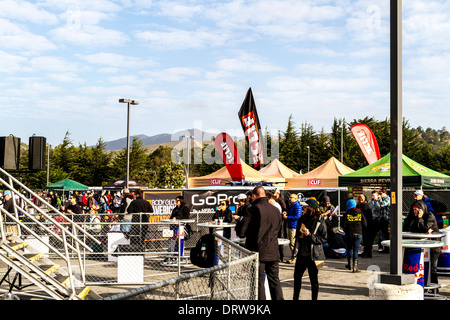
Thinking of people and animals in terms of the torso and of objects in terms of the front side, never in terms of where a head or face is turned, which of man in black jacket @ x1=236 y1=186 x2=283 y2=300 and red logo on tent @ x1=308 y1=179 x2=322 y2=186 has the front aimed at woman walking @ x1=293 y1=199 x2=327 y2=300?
the red logo on tent

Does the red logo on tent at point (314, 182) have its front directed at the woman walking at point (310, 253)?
yes

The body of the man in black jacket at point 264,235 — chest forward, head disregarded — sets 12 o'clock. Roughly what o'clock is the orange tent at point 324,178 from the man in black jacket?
The orange tent is roughly at 2 o'clock from the man in black jacket.

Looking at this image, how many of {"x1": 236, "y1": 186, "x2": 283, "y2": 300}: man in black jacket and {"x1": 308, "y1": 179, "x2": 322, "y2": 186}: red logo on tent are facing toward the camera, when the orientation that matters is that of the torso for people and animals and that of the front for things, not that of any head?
1

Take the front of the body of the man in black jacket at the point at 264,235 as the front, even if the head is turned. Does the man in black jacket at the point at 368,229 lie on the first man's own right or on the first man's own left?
on the first man's own right

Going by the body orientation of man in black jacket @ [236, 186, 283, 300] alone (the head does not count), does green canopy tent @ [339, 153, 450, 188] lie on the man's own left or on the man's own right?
on the man's own right

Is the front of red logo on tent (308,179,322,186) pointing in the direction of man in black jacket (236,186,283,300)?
yes

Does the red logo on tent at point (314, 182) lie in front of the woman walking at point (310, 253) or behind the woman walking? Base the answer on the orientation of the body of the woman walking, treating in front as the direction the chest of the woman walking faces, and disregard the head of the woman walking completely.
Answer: behind

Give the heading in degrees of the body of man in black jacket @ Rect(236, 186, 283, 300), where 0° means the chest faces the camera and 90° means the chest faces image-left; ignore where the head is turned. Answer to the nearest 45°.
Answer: approximately 135°
